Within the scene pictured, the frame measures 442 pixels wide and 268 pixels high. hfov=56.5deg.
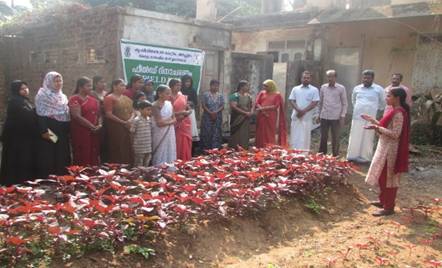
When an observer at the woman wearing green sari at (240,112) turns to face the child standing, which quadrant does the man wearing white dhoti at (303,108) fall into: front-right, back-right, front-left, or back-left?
back-left

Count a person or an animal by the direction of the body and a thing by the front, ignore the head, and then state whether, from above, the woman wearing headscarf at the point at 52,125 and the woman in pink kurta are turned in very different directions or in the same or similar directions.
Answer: very different directions

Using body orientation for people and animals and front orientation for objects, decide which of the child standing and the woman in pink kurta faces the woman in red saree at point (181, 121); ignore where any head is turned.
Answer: the woman in pink kurta

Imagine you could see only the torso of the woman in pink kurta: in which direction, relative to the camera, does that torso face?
to the viewer's left

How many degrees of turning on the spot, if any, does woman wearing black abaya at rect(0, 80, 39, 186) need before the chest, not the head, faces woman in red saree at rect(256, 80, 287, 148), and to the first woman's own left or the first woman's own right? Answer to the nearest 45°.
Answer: approximately 45° to the first woman's own left

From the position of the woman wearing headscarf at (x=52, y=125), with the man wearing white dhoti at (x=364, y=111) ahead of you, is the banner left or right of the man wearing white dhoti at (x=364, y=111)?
left

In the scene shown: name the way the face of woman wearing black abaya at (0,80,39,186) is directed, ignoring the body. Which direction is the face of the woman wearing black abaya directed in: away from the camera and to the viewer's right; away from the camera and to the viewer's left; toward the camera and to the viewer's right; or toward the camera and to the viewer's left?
toward the camera and to the viewer's right

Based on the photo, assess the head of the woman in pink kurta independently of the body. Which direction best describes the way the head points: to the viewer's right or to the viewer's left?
to the viewer's left

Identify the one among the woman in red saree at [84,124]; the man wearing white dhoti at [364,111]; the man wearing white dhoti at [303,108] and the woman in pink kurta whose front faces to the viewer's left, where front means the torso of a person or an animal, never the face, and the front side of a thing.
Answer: the woman in pink kurta

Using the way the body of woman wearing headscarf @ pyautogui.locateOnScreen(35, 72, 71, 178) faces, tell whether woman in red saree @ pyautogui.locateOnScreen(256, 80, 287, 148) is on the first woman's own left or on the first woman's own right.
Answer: on the first woman's own left

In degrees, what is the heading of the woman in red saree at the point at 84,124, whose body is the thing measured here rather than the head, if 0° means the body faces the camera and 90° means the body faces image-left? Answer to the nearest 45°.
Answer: approximately 315°

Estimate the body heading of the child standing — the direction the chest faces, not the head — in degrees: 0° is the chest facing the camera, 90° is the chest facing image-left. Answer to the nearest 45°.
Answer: approximately 315°
